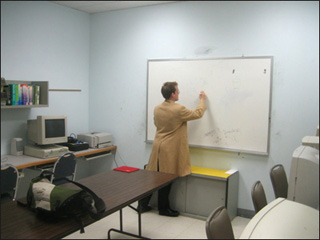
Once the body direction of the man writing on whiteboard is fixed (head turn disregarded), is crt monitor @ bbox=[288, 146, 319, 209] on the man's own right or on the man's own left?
on the man's own right

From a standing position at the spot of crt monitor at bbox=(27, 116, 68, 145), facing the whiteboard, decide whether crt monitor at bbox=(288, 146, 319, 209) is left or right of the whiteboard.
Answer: right

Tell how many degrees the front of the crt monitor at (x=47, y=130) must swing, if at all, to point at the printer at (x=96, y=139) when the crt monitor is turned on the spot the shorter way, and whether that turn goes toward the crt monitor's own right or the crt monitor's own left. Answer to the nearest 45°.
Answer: approximately 90° to the crt monitor's own left

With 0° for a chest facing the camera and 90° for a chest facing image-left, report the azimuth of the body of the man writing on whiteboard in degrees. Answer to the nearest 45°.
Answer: approximately 225°

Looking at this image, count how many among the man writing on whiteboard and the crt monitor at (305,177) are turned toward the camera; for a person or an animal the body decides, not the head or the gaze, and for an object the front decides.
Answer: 0

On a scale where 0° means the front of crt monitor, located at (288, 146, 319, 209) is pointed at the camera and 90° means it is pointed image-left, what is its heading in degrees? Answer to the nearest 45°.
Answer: approximately 135°

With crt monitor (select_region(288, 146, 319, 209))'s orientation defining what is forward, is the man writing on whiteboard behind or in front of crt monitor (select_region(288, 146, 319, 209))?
in front

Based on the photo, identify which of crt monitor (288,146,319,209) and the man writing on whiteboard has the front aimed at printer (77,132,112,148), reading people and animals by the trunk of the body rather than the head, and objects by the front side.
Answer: the crt monitor

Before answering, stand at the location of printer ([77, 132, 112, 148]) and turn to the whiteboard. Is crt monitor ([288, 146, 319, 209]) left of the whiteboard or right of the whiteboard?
right

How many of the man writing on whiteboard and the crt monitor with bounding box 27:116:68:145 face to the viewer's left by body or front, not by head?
0

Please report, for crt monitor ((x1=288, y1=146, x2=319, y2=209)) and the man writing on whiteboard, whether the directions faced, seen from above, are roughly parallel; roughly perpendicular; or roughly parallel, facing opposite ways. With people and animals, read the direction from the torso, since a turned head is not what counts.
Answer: roughly perpendicular

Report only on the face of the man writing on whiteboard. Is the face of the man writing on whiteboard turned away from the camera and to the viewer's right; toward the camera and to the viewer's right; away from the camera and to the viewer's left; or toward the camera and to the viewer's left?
away from the camera and to the viewer's right

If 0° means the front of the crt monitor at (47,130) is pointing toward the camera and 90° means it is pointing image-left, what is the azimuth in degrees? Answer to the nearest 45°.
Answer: approximately 315°
